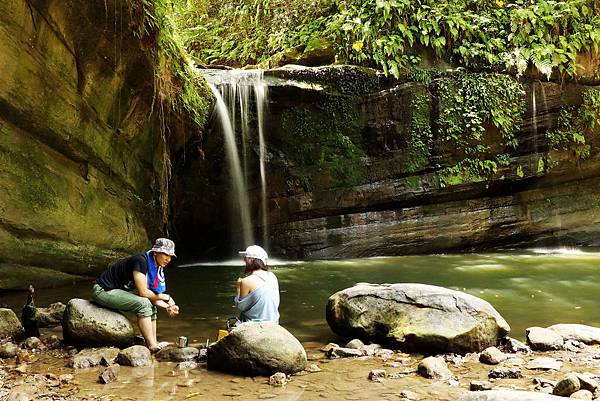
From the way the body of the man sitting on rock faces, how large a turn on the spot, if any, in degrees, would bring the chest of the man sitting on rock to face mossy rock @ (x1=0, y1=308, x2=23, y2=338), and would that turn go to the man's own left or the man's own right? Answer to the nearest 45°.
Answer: approximately 135° to the man's own left

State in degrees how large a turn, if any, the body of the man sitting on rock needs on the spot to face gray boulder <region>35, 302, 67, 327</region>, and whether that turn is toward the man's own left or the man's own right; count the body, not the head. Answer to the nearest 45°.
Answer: approximately 135° to the man's own left

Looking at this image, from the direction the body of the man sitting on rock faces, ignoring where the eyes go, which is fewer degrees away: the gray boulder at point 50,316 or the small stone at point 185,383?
the small stone

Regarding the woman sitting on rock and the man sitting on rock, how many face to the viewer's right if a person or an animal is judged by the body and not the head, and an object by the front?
1

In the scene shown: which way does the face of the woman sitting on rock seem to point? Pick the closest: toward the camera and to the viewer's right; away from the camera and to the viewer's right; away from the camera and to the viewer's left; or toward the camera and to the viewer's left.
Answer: away from the camera and to the viewer's left

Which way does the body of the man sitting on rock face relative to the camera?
to the viewer's right

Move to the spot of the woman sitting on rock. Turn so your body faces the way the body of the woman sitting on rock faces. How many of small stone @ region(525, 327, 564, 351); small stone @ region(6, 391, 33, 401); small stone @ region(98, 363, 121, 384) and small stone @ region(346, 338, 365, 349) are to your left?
2

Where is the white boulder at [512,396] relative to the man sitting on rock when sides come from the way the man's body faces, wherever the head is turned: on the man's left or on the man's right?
on the man's right

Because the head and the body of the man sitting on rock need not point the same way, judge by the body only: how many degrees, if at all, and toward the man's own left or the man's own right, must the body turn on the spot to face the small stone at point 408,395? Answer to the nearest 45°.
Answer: approximately 45° to the man's own right

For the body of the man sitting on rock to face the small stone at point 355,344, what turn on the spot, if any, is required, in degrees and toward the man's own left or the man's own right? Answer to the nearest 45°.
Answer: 0° — they already face it

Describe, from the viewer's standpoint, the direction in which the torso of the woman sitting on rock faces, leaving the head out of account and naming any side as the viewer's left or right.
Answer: facing away from the viewer and to the left of the viewer

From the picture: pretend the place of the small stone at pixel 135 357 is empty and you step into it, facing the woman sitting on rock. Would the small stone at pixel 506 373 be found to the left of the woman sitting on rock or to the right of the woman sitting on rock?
right
